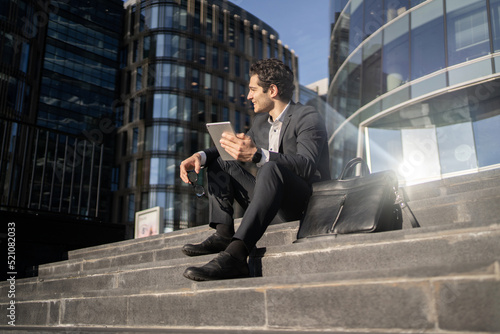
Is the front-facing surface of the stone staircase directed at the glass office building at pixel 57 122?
no

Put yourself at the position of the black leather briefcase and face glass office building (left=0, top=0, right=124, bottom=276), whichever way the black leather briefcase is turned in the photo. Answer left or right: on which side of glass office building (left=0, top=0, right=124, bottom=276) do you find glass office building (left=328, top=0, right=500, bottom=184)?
right

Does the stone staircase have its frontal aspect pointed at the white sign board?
no

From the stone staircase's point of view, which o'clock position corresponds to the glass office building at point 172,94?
The glass office building is roughly at 4 o'clock from the stone staircase.

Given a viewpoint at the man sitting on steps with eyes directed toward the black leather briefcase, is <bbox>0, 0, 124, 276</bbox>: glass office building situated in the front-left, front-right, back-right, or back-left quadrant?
back-left

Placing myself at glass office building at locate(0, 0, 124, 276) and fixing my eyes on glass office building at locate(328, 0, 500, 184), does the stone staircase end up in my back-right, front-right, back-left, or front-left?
front-right

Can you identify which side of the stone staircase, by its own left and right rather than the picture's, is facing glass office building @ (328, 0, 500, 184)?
back

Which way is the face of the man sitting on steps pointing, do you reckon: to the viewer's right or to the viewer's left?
to the viewer's left

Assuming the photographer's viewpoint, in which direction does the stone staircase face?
facing the viewer and to the left of the viewer
